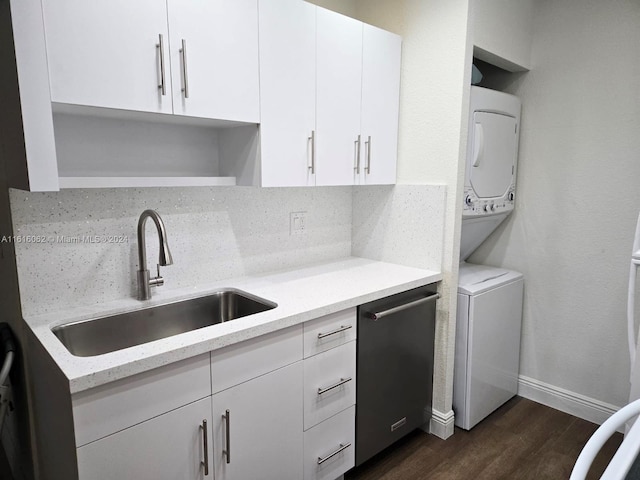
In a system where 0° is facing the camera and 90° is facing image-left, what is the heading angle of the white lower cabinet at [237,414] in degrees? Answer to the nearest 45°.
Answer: approximately 315°

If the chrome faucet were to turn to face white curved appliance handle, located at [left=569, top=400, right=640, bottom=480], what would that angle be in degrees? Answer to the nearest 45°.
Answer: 0° — it already faces it

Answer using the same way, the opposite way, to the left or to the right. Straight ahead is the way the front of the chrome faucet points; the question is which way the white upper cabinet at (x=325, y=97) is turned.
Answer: the same way

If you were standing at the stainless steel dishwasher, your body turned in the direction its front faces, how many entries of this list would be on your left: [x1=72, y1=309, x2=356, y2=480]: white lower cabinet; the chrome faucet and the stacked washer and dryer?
1

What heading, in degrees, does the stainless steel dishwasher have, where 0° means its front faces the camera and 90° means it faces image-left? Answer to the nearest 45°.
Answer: approximately 315°

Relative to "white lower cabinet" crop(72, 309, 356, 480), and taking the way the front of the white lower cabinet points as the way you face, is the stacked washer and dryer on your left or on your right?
on your left

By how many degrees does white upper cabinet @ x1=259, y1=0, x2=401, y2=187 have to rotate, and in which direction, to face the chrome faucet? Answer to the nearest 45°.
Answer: approximately 90° to its right

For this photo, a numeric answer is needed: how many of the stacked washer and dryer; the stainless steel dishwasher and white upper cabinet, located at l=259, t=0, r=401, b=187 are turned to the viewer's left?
0

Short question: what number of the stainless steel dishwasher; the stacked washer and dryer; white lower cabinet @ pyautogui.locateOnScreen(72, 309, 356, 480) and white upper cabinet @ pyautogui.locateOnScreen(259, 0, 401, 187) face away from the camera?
0

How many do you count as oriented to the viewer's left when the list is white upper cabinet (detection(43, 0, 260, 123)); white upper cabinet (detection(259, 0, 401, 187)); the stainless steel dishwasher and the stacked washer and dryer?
0

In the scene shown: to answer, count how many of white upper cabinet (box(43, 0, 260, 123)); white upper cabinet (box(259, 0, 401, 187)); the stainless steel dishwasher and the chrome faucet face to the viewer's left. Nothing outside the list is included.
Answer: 0

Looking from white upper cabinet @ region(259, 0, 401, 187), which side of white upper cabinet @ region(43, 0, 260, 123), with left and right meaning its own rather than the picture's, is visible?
left

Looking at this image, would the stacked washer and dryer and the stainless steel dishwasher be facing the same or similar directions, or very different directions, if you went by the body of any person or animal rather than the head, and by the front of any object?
same or similar directions

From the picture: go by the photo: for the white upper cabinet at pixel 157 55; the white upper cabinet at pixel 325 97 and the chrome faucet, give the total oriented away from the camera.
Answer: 0

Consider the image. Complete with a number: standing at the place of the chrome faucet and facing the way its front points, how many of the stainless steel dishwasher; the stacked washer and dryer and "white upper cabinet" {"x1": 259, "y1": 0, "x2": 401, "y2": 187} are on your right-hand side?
0
